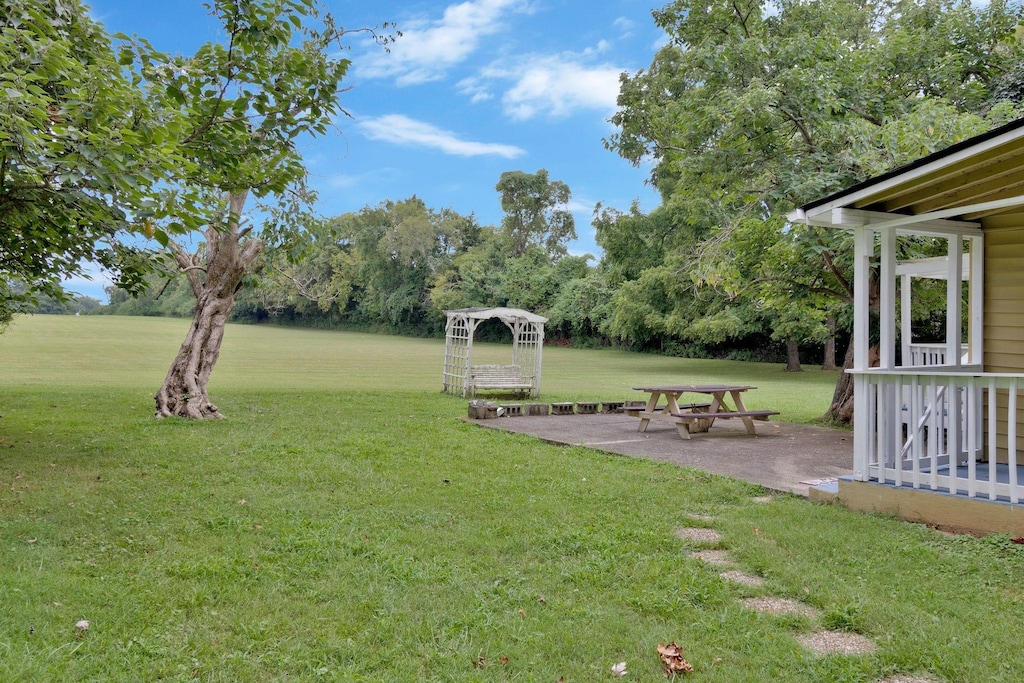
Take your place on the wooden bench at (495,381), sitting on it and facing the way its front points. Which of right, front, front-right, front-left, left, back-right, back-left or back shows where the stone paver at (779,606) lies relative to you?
front

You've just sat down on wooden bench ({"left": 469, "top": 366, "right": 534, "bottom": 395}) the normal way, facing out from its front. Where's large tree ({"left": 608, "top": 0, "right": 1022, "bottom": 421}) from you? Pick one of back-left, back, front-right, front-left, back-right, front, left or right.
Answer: front-left

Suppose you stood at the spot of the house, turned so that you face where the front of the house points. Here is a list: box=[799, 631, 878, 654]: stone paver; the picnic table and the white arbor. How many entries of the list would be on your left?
1

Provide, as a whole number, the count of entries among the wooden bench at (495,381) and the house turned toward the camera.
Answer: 1

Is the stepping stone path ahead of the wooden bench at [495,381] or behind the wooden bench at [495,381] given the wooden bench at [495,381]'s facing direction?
ahead

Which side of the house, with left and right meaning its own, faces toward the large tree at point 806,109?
right

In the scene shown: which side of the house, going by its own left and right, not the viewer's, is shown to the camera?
left

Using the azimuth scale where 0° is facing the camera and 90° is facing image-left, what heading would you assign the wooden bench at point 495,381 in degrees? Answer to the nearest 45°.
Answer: approximately 0°

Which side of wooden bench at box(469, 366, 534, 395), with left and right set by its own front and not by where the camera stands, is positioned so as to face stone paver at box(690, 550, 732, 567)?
front

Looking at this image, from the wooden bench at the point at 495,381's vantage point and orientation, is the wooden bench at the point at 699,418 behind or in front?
in front

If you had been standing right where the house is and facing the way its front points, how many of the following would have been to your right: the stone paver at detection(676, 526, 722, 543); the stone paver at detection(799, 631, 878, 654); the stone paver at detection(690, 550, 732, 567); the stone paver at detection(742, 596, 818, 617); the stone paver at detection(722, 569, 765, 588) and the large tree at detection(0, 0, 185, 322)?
0

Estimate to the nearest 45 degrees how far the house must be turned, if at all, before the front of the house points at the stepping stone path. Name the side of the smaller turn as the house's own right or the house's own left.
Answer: approximately 90° to the house's own left

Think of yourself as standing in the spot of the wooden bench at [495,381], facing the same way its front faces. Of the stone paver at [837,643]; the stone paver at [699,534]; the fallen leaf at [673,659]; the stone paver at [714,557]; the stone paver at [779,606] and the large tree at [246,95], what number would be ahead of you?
5

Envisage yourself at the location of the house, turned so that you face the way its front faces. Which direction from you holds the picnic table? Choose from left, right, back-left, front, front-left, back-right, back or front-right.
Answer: front-right

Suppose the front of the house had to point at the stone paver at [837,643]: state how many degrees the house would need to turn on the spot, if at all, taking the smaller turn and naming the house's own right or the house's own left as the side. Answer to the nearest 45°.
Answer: approximately 90° to the house's own left

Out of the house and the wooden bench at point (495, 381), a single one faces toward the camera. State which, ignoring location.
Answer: the wooden bench
